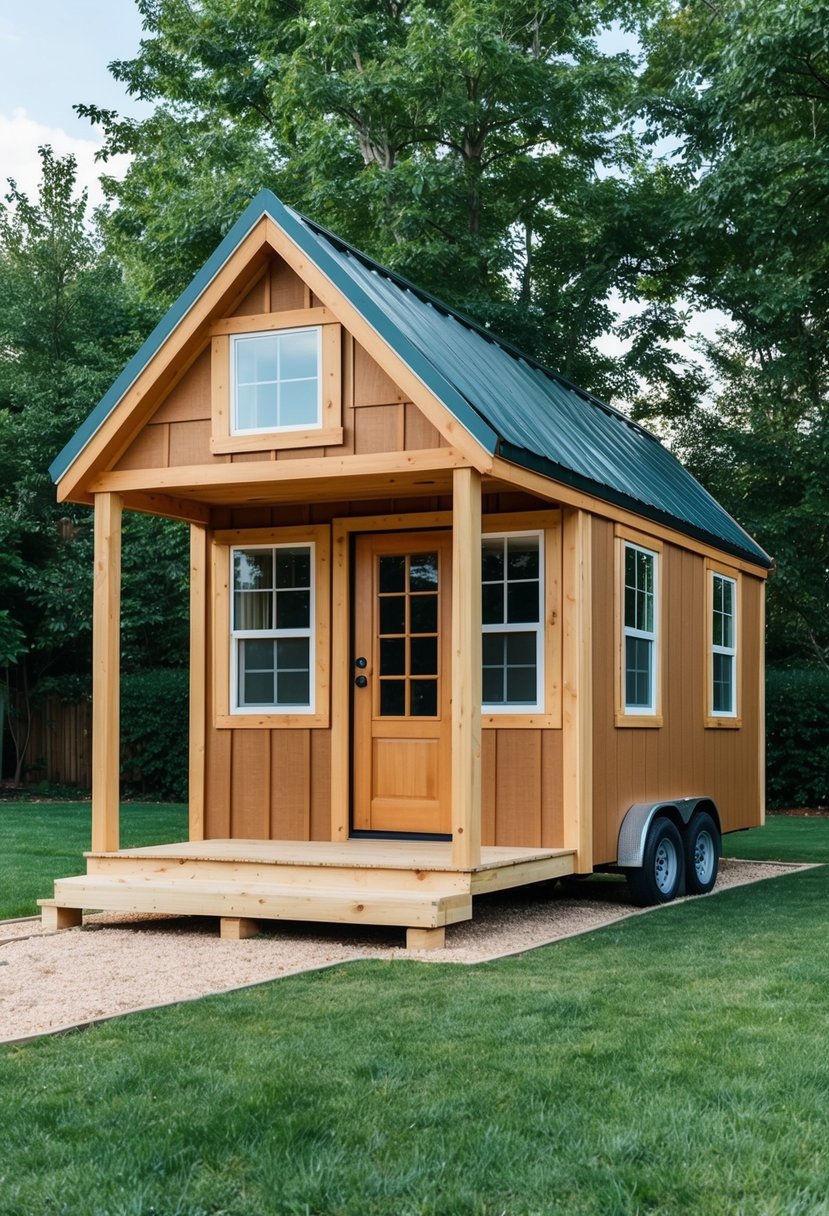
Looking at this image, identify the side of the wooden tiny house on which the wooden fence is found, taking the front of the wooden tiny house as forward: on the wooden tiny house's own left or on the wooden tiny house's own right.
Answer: on the wooden tiny house's own right

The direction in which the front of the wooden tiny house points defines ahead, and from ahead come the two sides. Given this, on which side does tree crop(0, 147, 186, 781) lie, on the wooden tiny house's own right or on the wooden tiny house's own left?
on the wooden tiny house's own right

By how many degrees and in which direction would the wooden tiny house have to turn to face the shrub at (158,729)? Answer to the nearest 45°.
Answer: approximately 135° to its right

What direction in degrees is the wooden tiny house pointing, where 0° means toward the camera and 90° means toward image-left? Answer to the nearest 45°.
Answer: approximately 45°

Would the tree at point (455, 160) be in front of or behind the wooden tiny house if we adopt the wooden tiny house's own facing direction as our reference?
behind

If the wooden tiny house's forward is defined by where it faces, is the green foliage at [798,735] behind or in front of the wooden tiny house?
behind

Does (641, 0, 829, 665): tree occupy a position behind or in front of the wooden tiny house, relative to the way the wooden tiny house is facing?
behind

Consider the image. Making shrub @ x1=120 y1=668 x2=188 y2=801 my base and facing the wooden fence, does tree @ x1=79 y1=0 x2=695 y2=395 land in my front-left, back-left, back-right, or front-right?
back-right
